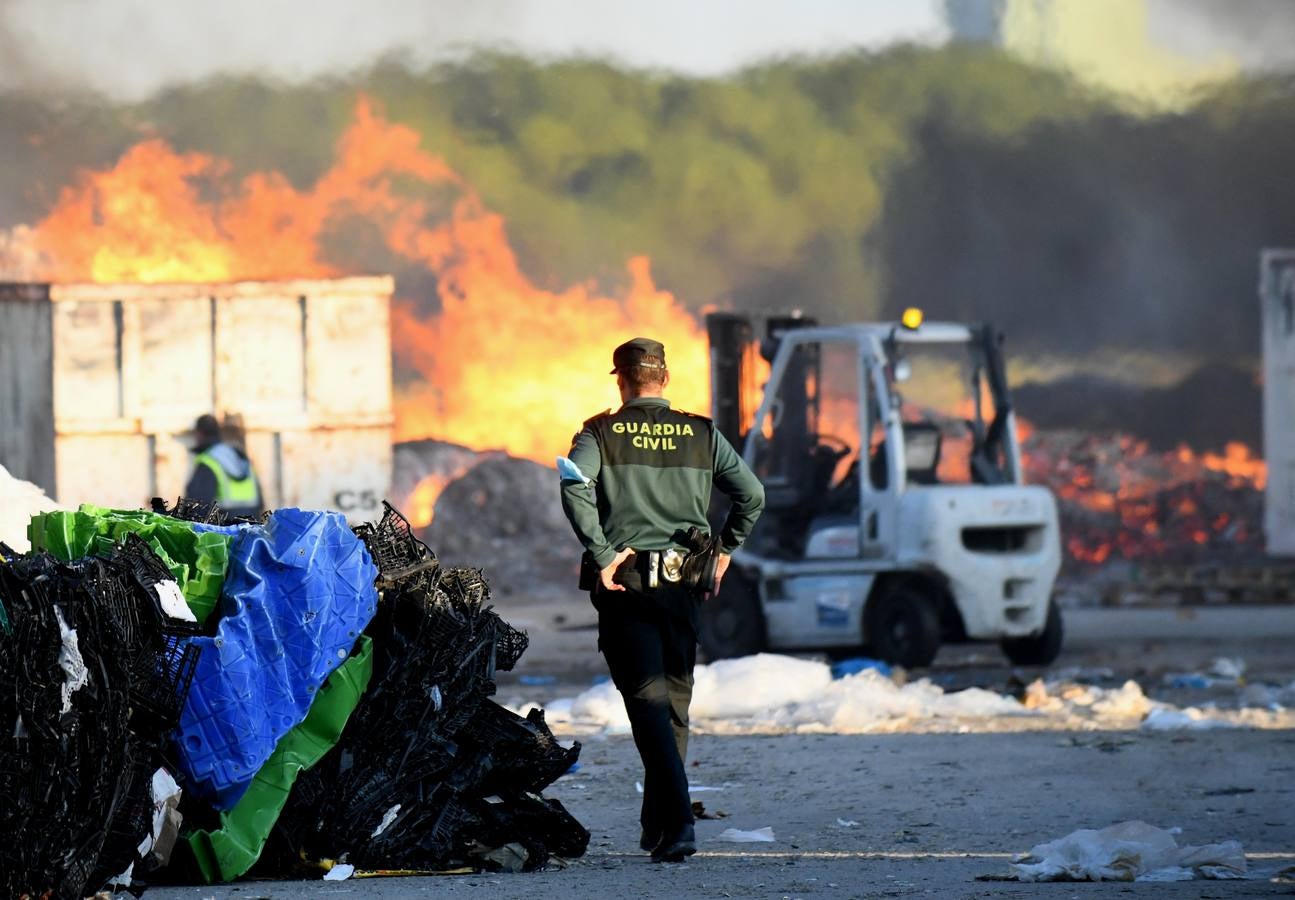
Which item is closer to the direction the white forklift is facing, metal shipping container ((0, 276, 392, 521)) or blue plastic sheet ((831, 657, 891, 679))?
the metal shipping container

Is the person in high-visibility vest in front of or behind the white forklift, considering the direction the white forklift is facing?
in front

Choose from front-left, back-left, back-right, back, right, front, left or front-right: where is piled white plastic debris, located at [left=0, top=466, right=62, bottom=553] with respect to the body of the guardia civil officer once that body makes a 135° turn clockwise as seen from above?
back-right

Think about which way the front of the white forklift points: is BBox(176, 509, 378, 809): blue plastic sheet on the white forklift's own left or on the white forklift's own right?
on the white forklift's own left

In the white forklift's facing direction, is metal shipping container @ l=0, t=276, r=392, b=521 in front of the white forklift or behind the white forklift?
in front

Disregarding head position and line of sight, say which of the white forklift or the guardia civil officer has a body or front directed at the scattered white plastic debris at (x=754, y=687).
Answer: the guardia civil officer

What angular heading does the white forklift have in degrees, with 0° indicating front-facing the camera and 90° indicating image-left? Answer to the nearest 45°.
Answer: approximately 135°

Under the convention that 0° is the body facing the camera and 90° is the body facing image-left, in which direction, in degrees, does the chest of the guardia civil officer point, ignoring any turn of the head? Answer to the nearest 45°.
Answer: approximately 180°

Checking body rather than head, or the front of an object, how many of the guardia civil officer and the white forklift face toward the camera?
0

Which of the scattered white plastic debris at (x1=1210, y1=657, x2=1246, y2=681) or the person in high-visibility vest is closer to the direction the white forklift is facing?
the person in high-visibility vest

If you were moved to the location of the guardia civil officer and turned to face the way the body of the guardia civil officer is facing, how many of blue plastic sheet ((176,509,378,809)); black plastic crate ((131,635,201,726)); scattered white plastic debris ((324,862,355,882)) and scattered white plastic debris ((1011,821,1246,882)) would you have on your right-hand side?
1

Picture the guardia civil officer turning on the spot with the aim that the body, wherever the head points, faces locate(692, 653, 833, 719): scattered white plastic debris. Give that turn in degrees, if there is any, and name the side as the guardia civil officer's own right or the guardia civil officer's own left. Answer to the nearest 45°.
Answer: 0° — they already face it

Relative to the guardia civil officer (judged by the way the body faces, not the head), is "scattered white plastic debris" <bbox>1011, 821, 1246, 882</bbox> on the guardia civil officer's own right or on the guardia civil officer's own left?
on the guardia civil officer's own right

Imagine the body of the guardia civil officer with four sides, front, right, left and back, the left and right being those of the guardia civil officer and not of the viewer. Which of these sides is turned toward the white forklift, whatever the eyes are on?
front
